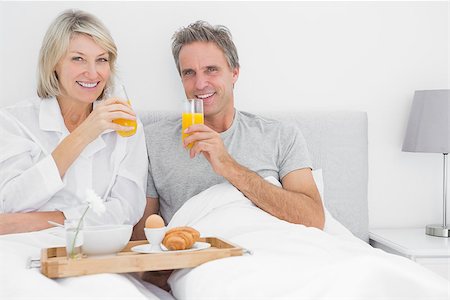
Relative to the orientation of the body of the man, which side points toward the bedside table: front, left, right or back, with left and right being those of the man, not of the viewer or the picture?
left

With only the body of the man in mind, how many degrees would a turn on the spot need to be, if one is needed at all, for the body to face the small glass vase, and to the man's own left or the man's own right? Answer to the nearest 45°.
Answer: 0° — they already face it

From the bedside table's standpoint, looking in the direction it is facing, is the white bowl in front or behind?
in front

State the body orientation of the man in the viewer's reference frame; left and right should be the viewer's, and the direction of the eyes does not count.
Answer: facing the viewer

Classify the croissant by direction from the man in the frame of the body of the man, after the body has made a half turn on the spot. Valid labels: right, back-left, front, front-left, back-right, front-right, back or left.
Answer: back

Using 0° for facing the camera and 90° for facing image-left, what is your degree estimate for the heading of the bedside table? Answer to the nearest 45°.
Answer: approximately 0°

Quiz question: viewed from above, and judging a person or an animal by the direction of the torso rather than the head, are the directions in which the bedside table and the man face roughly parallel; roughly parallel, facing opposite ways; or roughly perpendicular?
roughly parallel

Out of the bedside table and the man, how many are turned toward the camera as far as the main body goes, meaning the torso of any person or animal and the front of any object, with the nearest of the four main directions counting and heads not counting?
2

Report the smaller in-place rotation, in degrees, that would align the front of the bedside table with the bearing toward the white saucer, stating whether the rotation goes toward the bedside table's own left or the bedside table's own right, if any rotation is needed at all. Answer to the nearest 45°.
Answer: approximately 45° to the bedside table's own right

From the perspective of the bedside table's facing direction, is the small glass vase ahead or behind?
ahead

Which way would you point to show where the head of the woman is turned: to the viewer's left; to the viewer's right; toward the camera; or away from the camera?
toward the camera
